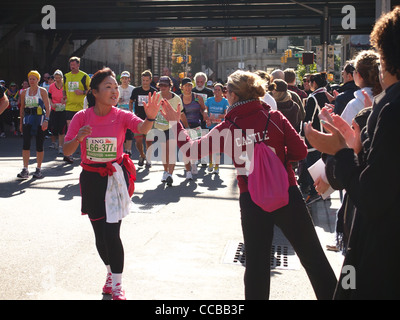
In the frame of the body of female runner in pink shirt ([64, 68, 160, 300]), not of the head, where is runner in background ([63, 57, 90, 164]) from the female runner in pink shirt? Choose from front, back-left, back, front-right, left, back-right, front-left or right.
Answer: back

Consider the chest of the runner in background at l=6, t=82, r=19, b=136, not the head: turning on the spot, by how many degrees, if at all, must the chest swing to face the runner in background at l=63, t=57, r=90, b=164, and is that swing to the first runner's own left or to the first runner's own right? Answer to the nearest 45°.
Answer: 0° — they already face them

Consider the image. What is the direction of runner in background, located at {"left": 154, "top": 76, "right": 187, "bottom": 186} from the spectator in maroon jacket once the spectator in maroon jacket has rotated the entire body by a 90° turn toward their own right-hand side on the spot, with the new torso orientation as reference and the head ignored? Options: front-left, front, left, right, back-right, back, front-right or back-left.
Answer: front-left

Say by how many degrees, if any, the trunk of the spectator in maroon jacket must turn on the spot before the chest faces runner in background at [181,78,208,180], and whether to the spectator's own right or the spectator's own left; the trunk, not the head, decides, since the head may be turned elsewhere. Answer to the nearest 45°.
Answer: approximately 45° to the spectator's own right

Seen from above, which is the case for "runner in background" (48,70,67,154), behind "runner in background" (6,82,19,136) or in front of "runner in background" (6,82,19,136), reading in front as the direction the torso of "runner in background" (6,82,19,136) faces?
in front

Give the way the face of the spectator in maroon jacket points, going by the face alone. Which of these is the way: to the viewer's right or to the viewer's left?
to the viewer's left

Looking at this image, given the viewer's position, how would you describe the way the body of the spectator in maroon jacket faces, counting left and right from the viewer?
facing away from the viewer and to the left of the viewer

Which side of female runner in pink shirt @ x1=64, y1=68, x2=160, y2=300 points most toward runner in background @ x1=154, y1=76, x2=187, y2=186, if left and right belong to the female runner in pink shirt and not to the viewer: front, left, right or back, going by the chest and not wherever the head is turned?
back

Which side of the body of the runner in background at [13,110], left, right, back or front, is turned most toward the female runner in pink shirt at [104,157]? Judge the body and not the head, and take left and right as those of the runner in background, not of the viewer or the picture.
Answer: front

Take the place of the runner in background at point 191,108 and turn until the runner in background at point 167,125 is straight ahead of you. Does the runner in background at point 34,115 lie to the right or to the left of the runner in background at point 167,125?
right

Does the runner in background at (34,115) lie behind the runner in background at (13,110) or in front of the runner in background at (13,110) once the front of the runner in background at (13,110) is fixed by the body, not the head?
in front

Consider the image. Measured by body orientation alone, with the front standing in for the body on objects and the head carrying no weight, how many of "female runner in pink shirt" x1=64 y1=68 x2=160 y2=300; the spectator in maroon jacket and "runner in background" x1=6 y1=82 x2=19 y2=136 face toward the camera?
2

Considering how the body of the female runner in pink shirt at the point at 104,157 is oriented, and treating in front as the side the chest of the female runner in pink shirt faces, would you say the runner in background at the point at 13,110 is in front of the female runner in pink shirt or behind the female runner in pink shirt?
behind

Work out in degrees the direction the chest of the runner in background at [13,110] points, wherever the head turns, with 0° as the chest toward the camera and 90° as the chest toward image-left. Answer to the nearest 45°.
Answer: approximately 0°
